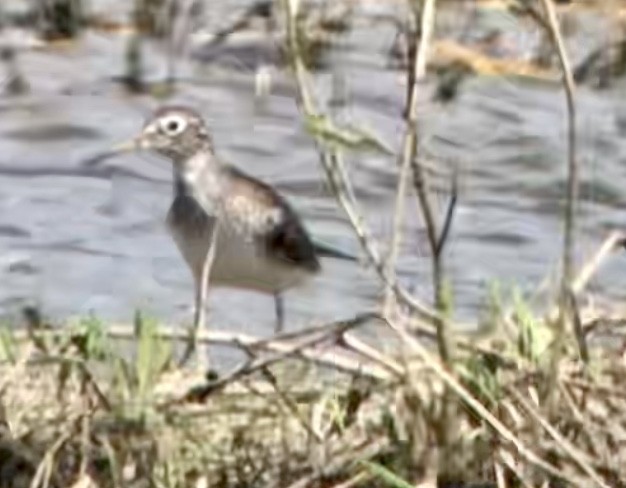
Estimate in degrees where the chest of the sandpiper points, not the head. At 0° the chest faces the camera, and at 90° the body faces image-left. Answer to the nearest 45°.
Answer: approximately 90°

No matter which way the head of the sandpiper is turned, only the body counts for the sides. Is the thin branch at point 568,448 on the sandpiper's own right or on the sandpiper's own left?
on the sandpiper's own left

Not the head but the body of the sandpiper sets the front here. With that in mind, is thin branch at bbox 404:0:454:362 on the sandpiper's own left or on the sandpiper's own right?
on the sandpiper's own left

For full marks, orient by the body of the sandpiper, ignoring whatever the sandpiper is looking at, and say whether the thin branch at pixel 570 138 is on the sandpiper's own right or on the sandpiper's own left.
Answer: on the sandpiper's own left
